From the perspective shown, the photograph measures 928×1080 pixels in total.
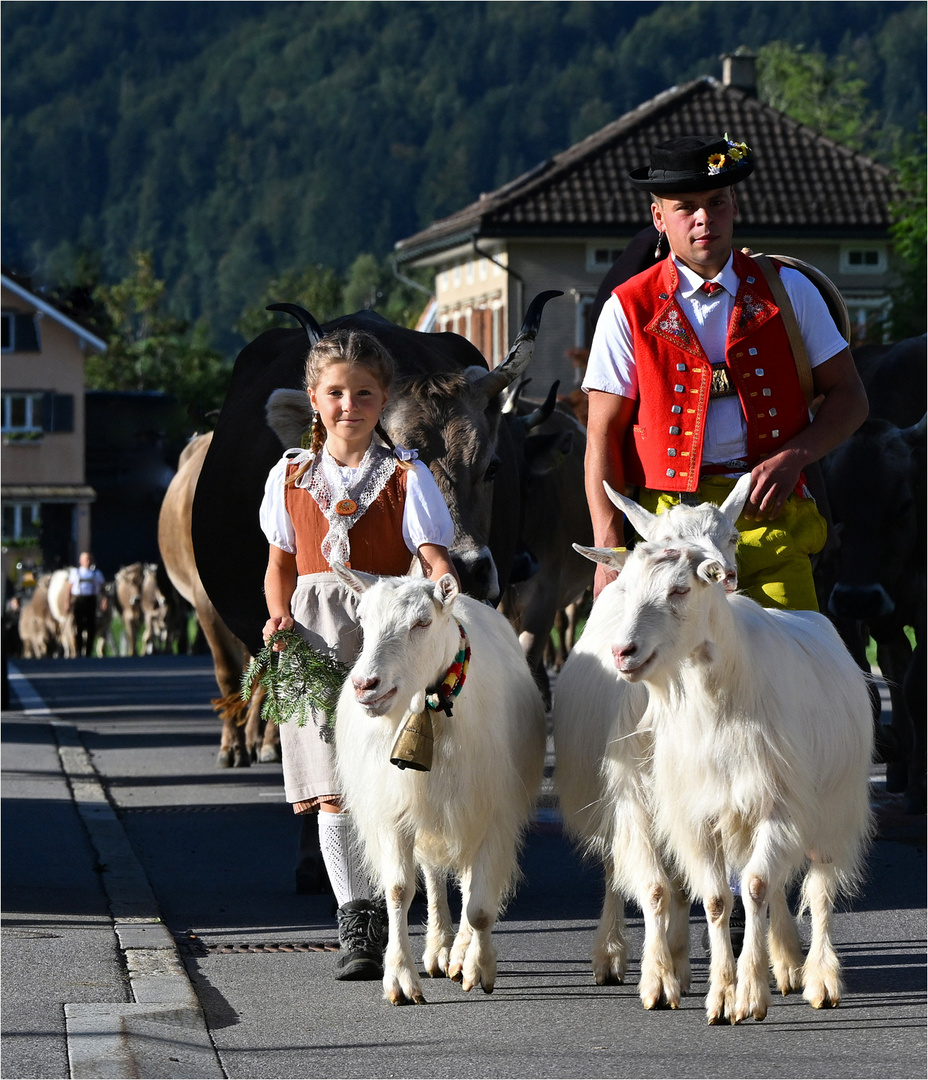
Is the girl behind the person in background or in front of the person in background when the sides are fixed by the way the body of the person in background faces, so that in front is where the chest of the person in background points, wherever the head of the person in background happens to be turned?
in front

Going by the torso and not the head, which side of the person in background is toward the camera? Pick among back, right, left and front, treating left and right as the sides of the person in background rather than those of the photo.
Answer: front

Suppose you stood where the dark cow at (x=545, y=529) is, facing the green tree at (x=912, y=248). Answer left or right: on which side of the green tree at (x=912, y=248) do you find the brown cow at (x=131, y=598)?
left

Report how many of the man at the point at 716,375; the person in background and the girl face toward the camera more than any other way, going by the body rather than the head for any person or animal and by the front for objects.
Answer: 3

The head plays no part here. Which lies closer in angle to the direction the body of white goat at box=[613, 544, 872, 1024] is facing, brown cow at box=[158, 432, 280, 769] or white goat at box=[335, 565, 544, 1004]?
the white goat

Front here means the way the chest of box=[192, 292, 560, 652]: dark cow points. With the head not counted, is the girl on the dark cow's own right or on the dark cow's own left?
on the dark cow's own right

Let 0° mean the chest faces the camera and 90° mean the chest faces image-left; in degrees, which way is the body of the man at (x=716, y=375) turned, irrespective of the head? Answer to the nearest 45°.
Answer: approximately 0°

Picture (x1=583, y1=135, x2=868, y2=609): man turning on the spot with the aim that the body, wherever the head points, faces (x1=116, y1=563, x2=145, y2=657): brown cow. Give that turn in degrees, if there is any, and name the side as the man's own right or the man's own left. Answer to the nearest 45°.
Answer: approximately 180°

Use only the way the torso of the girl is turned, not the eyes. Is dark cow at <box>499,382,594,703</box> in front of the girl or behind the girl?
behind

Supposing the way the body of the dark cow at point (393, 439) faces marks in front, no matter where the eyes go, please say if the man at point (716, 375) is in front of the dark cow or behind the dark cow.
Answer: in front

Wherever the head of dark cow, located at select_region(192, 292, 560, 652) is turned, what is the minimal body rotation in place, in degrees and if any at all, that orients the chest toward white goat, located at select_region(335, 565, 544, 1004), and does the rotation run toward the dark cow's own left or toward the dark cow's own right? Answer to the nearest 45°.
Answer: approximately 45° to the dark cow's own right

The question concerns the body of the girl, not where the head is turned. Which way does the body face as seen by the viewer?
toward the camera

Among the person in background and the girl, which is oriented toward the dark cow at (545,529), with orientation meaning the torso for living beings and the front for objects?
the person in background

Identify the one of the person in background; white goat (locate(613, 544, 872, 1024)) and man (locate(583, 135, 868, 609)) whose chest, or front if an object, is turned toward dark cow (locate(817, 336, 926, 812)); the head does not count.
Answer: the person in background
